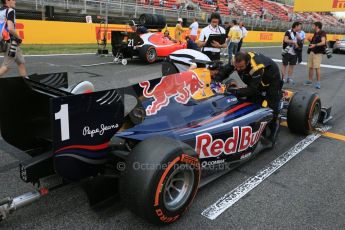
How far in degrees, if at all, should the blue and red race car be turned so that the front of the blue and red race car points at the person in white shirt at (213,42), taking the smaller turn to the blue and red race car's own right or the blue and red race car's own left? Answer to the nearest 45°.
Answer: approximately 45° to the blue and red race car's own left

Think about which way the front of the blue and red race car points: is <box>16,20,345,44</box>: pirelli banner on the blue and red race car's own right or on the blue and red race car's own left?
on the blue and red race car's own left

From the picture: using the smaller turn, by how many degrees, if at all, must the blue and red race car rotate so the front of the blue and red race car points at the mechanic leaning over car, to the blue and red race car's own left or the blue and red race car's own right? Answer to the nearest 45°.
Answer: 0° — it already faces them

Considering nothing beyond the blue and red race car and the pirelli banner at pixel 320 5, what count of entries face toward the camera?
1

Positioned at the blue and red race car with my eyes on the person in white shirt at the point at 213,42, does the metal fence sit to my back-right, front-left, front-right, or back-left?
front-left

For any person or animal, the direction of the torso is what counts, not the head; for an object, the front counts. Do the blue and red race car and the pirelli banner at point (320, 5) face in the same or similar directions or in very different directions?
very different directions

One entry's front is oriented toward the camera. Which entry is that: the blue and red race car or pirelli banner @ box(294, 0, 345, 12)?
the pirelli banner

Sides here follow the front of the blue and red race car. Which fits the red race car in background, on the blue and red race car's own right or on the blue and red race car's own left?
on the blue and red race car's own left

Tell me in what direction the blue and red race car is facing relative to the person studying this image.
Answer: facing away from the viewer and to the right of the viewer

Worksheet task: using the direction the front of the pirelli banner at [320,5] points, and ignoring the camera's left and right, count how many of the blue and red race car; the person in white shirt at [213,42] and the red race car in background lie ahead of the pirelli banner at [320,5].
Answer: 3

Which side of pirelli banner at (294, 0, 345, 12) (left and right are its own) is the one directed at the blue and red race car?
front

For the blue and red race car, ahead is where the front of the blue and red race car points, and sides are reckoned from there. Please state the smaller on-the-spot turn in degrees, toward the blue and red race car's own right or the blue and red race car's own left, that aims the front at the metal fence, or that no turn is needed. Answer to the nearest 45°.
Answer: approximately 45° to the blue and red race car's own left

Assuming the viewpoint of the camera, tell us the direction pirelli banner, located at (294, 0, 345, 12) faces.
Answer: facing the viewer
